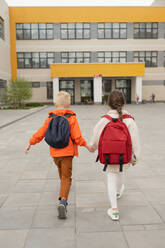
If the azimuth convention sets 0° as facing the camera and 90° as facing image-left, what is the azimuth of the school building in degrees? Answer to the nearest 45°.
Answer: approximately 0°

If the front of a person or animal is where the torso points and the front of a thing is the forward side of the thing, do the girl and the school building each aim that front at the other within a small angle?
yes

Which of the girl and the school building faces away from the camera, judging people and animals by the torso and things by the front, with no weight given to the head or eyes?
the girl

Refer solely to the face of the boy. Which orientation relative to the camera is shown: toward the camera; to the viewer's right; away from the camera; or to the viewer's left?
away from the camera

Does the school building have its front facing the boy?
yes

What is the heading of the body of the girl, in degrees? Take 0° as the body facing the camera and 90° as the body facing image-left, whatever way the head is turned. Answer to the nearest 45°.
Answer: approximately 180°

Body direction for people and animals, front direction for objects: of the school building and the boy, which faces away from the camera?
the boy

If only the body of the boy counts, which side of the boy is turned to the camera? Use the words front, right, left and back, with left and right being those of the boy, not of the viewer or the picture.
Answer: back
